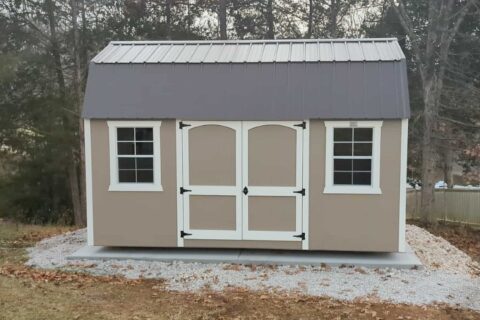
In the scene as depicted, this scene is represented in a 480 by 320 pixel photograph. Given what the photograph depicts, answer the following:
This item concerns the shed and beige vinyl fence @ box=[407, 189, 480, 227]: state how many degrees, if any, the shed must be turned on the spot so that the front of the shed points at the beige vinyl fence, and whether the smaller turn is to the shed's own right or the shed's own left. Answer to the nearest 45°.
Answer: approximately 135° to the shed's own left

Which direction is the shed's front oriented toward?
toward the camera

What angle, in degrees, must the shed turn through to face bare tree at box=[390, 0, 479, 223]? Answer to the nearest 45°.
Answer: approximately 135° to its left
